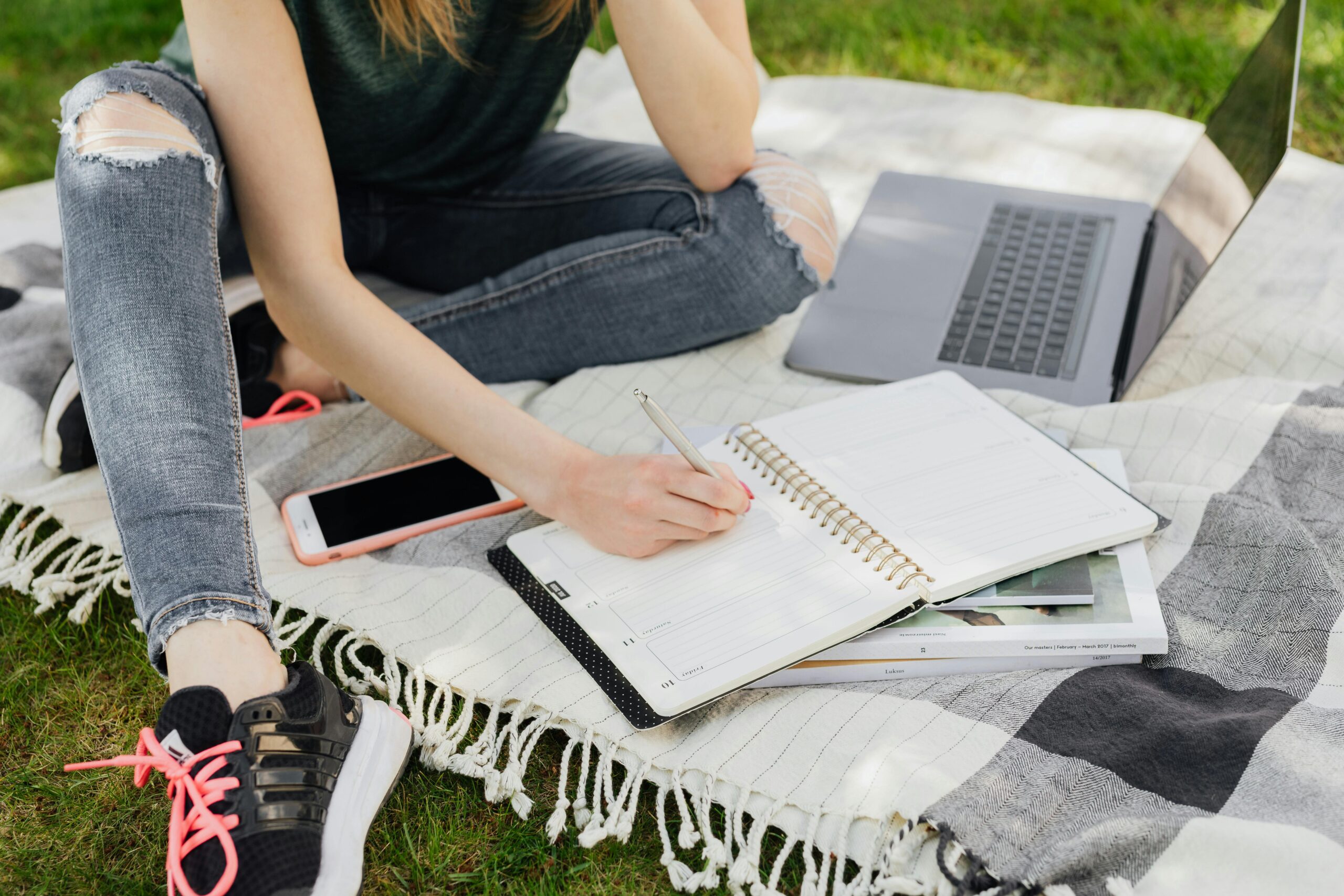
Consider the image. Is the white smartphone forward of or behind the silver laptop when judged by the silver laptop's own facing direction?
forward

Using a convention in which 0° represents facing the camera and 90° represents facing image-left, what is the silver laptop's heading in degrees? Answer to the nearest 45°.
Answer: approximately 90°
